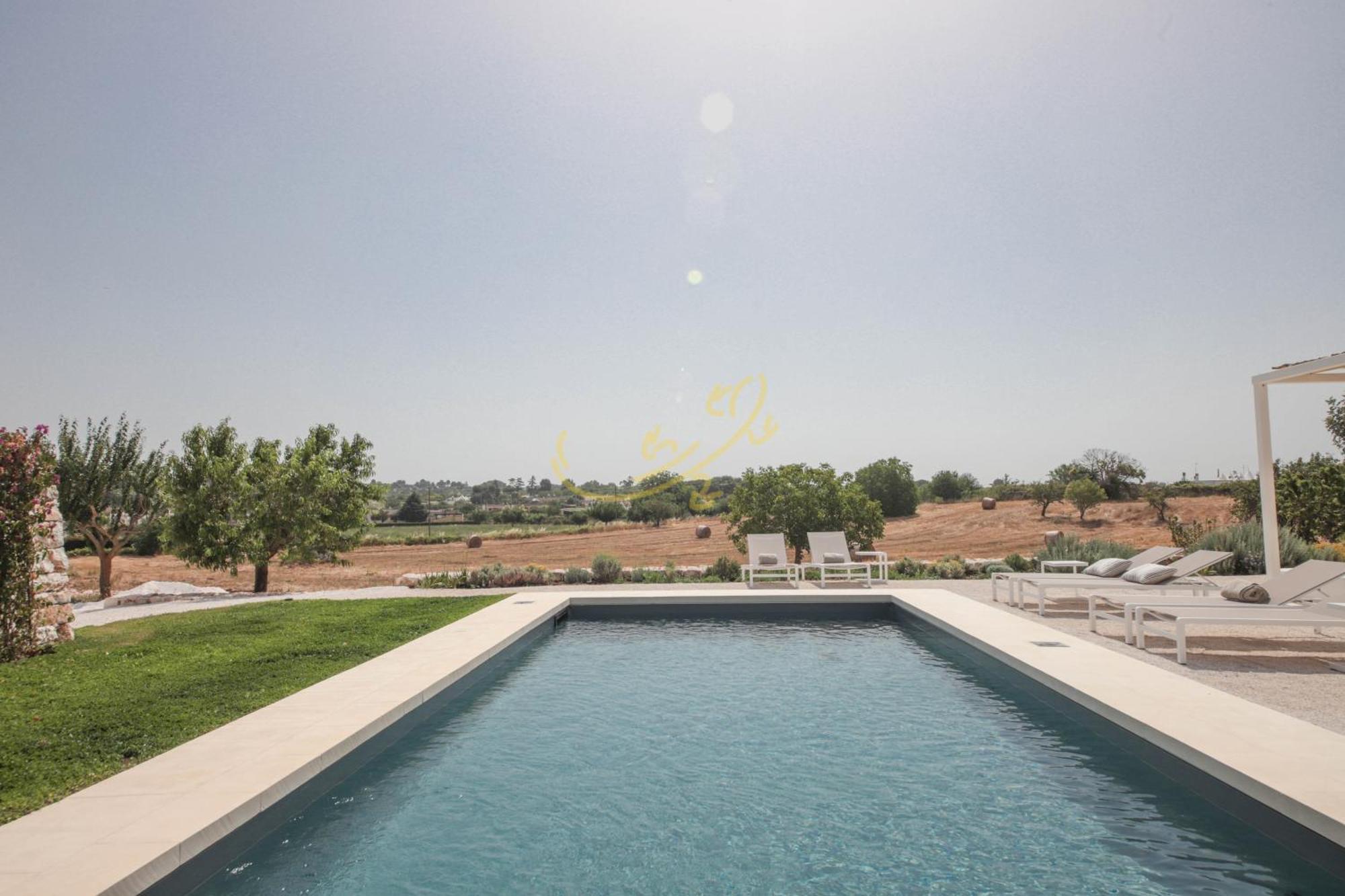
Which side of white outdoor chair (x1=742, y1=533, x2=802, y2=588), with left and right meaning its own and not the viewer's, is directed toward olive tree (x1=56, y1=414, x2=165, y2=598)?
right

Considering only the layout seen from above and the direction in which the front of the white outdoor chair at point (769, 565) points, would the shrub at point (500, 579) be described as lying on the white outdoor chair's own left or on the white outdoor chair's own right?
on the white outdoor chair's own right

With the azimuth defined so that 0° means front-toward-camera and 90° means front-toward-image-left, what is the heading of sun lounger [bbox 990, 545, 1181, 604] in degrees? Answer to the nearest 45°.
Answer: approximately 45°

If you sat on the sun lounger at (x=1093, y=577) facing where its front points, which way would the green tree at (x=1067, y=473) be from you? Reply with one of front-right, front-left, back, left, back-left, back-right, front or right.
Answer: back-right

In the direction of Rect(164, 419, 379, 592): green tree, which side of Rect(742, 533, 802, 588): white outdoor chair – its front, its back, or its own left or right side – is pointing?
right

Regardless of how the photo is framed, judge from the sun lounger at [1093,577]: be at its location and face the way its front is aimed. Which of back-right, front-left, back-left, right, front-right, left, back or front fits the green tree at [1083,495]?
back-right

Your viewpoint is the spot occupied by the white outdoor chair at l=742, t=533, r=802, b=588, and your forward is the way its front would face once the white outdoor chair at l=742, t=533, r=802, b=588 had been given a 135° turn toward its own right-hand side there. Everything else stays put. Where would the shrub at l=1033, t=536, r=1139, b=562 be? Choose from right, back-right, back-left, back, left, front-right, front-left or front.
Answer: back-right

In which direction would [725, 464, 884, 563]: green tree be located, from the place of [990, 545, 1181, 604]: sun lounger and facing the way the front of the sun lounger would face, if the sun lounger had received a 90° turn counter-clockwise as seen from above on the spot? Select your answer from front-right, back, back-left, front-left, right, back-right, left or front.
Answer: back

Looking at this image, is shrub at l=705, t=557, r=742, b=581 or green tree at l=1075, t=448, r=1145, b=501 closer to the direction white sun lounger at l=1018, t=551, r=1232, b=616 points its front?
the shrub

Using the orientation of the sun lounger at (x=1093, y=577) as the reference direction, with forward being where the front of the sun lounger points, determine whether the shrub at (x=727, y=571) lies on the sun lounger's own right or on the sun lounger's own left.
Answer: on the sun lounger's own right

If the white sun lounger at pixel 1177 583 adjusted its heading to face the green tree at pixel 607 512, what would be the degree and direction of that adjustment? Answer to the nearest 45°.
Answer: approximately 90° to its right

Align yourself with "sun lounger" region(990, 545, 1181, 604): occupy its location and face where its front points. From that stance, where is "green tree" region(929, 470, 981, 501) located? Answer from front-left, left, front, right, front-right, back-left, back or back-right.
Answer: back-right

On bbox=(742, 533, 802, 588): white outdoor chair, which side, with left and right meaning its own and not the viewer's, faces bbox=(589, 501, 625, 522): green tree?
back

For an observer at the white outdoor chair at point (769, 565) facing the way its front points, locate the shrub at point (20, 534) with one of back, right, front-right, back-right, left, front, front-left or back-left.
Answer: front-right

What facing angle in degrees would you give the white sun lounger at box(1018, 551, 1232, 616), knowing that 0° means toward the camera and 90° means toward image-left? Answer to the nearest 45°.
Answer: approximately 45°

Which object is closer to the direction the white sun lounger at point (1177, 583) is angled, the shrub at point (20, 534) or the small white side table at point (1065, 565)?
the shrub
